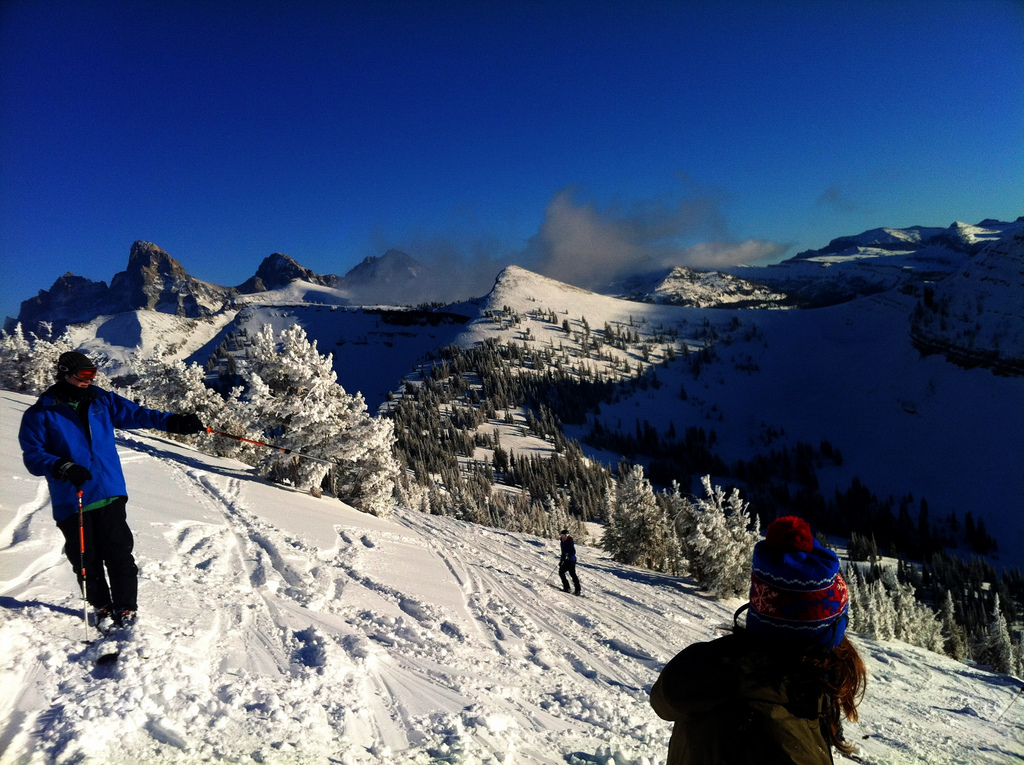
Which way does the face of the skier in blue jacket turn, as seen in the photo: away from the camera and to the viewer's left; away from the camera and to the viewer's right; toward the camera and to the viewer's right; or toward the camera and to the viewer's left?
toward the camera and to the viewer's right

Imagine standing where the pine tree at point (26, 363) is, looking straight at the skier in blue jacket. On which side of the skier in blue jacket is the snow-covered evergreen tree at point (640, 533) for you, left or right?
left

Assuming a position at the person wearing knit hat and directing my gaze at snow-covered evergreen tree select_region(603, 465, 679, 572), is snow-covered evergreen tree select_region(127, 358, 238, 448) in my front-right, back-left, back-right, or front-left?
front-left

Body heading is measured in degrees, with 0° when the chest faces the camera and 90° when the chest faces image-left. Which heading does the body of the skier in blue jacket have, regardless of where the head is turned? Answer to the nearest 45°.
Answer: approximately 315°

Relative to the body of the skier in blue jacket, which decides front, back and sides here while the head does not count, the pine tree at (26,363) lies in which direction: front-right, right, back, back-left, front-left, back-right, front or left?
back-left

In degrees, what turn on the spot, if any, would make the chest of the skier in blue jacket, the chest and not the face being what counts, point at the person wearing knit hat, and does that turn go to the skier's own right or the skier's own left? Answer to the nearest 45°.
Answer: approximately 45° to the skier's own right

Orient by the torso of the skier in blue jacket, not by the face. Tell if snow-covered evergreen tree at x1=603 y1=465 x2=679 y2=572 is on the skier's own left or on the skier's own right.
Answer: on the skier's own left

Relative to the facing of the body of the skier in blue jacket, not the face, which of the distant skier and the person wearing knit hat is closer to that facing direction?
the person wearing knit hat
